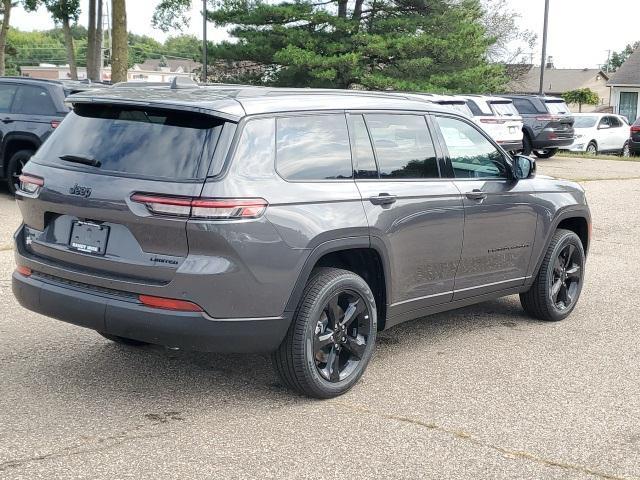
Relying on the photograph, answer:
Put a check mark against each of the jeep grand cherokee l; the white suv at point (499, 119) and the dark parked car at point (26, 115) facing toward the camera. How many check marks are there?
0

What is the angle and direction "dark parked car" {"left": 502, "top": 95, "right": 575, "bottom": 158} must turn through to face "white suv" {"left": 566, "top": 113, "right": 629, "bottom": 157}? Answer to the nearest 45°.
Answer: approximately 45° to its right

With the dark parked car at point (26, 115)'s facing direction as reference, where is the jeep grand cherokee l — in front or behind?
behind

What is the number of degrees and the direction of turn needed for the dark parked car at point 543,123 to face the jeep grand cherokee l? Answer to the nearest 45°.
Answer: approximately 135° to its left

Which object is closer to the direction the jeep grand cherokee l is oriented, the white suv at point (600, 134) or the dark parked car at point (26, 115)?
the white suv

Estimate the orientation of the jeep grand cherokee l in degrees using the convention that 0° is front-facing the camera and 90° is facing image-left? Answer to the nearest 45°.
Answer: approximately 225°

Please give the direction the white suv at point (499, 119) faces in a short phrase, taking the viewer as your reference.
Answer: facing away from the viewer and to the left of the viewer

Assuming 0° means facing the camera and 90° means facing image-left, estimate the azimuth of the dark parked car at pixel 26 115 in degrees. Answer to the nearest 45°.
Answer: approximately 135°

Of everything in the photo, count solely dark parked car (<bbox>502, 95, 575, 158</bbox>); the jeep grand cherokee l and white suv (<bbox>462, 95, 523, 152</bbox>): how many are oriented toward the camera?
0

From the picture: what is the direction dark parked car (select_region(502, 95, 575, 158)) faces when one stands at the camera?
facing away from the viewer and to the left of the viewer

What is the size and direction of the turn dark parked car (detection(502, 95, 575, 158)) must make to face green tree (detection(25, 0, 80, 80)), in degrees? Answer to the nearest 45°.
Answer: approximately 45° to its left

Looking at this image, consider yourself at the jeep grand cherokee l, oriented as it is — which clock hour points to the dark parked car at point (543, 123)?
The dark parked car is roughly at 11 o'clock from the jeep grand cherokee l.

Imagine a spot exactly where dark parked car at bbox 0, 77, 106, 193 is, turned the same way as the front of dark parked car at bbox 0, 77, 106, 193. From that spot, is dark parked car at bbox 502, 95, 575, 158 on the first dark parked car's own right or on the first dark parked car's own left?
on the first dark parked car's own right

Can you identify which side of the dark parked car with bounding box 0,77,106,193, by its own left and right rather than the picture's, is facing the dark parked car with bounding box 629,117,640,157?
right

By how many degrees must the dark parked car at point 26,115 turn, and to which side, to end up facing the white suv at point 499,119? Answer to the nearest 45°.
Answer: approximately 90° to its right
